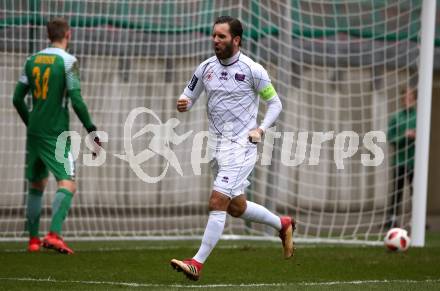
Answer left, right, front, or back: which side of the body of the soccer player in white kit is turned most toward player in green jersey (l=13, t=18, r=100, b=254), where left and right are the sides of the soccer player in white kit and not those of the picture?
right

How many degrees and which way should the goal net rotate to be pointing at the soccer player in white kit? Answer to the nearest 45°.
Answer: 0° — it already faces them

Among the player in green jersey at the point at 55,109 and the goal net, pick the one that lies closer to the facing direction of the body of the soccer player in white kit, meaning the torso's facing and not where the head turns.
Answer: the player in green jersey

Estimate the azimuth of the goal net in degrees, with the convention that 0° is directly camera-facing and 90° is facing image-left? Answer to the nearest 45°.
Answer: approximately 0°
